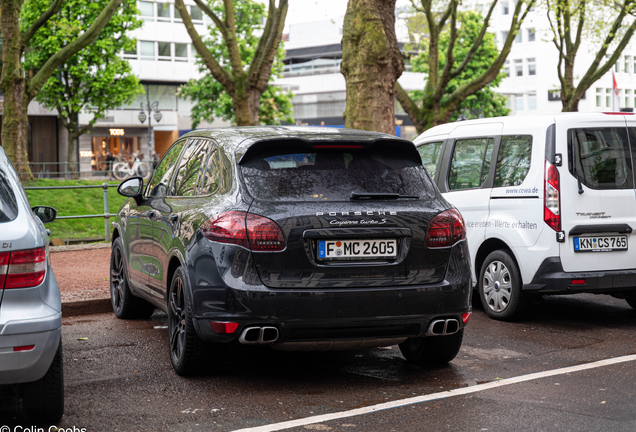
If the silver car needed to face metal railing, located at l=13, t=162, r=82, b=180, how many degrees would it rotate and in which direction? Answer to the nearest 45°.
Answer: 0° — it already faces it

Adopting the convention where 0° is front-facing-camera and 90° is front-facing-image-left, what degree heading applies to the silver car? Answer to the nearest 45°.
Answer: approximately 180°

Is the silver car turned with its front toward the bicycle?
yes

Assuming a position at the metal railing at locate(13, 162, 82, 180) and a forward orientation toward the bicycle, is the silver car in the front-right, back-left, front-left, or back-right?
back-right

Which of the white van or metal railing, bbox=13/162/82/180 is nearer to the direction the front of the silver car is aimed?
the metal railing

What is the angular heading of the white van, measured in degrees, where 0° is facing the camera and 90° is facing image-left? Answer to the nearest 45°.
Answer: approximately 135°

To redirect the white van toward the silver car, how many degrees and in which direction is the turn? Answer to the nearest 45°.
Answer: approximately 90° to its left

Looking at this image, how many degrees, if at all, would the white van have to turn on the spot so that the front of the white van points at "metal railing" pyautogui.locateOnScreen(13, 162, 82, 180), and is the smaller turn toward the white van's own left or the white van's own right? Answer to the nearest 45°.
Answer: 0° — it already faces it

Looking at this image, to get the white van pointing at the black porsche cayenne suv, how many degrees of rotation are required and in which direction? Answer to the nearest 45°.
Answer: approximately 90° to its left

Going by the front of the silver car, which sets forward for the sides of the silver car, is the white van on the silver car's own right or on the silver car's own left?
on the silver car's own right

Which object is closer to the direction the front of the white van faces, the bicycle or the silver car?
the bicycle
